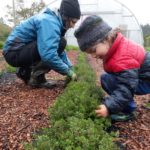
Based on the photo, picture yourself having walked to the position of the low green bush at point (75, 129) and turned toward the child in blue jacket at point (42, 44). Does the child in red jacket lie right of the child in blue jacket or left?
right

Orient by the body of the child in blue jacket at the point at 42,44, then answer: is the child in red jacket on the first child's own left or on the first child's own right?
on the first child's own right

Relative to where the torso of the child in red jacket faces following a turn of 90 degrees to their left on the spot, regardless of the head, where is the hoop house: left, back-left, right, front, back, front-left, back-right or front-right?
back

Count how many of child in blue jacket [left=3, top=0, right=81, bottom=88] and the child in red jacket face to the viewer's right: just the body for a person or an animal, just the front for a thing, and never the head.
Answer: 1

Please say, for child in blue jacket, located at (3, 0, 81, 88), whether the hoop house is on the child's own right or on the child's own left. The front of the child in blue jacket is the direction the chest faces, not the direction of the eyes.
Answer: on the child's own left

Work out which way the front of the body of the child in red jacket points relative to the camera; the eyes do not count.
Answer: to the viewer's left

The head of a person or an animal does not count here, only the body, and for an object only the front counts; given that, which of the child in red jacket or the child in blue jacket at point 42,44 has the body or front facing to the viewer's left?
the child in red jacket

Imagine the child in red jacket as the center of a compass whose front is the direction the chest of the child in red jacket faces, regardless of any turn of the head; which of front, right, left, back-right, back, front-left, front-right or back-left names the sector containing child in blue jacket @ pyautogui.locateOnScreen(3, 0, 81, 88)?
front-right

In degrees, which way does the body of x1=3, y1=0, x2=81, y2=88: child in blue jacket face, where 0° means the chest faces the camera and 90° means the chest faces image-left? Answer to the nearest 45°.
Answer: approximately 270°

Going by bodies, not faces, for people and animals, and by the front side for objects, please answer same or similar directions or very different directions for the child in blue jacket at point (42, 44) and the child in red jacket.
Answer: very different directions

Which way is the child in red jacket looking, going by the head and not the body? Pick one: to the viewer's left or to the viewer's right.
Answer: to the viewer's left
